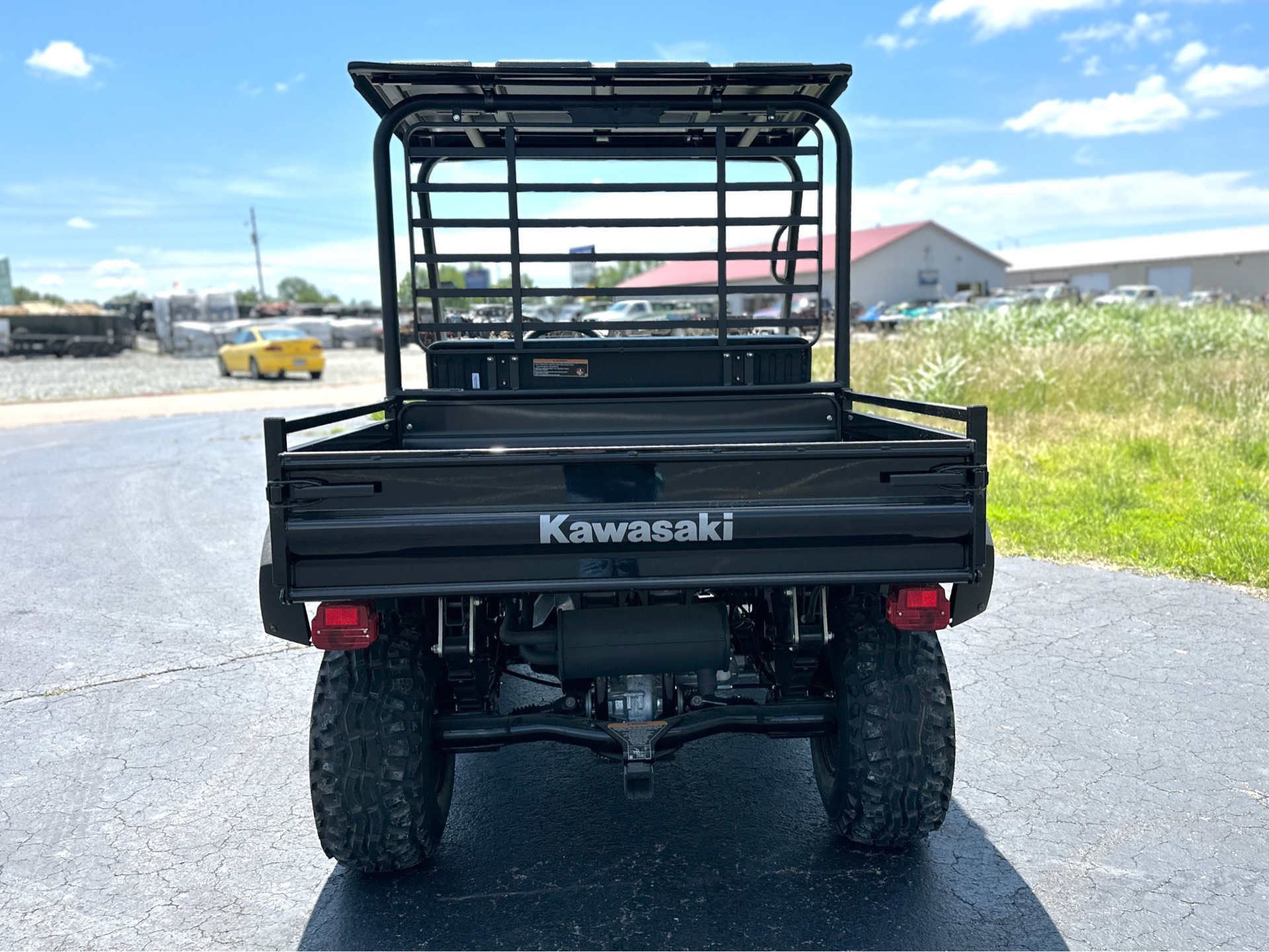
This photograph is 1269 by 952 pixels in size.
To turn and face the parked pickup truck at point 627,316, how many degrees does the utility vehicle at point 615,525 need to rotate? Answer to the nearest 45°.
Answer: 0° — it already faces it

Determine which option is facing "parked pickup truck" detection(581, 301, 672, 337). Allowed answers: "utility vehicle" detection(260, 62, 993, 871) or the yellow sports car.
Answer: the utility vehicle

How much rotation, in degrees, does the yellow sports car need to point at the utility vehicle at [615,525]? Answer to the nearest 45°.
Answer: approximately 135° to its left

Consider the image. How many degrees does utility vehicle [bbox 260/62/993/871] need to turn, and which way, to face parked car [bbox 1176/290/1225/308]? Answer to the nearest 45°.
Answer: approximately 45° to its right

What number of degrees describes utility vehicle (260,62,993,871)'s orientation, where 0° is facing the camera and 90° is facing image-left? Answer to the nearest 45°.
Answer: approximately 180°
